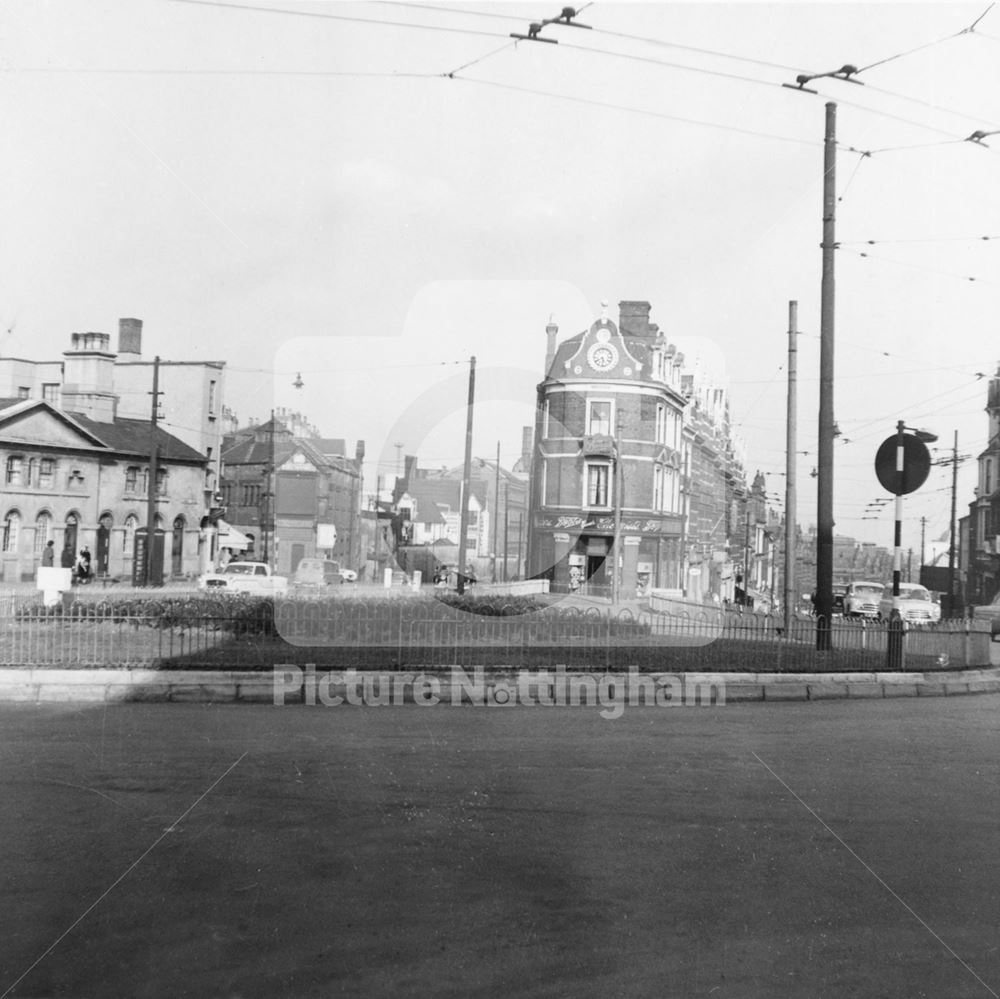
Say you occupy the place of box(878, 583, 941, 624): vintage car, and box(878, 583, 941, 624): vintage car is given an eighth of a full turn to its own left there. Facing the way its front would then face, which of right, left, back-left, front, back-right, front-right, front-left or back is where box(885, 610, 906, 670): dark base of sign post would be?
right

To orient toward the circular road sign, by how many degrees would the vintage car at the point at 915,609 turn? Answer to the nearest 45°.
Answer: approximately 45° to its right

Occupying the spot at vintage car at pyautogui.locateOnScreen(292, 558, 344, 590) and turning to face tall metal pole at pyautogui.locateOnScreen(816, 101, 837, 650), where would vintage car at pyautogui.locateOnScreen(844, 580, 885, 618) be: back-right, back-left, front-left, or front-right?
front-left

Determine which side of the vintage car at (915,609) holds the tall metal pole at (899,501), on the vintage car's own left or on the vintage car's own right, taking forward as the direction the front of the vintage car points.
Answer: on the vintage car's own right

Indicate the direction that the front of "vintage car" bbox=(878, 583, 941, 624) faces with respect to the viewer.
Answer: facing the viewer and to the right of the viewer

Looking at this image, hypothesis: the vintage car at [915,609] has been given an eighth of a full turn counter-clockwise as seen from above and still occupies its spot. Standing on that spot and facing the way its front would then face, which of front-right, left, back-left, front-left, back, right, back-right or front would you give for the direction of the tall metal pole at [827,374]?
right
